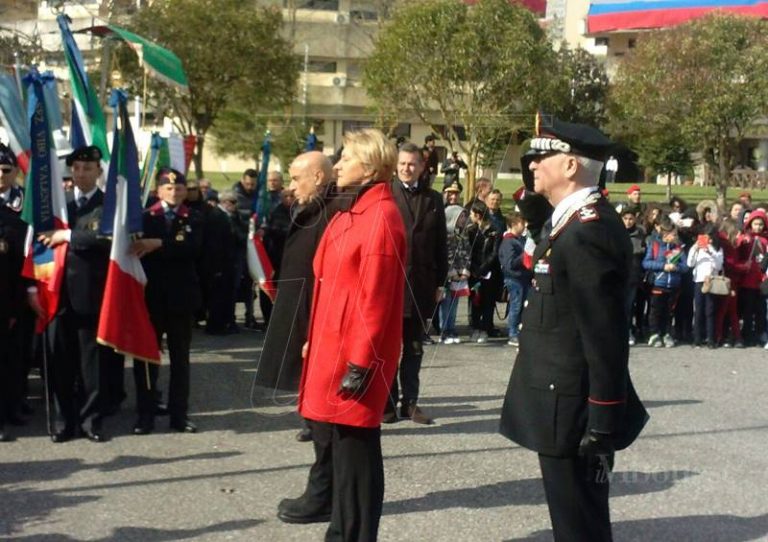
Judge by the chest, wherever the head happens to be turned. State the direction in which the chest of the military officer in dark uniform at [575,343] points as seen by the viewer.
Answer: to the viewer's left

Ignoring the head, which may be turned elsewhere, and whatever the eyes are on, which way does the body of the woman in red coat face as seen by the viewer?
to the viewer's left

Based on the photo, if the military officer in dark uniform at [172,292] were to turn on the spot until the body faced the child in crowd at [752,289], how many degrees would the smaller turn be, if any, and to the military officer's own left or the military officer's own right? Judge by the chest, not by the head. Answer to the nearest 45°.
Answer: approximately 135° to the military officer's own left

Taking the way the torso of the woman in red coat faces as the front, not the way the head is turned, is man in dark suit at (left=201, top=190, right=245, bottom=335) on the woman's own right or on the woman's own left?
on the woman's own right

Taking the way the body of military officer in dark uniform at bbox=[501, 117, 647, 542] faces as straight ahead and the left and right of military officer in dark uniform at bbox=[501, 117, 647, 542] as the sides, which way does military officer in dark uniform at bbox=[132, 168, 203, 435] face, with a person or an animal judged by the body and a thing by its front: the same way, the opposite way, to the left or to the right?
to the left

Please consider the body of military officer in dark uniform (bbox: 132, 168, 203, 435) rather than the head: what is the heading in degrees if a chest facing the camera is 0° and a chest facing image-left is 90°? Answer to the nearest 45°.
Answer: approximately 0°

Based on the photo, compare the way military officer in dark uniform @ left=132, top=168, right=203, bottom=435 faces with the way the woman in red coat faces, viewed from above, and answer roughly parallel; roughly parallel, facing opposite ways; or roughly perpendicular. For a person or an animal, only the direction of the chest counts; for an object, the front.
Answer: roughly perpendicular

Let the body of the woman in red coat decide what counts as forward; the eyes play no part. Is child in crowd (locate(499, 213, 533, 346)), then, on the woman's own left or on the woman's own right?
on the woman's own right

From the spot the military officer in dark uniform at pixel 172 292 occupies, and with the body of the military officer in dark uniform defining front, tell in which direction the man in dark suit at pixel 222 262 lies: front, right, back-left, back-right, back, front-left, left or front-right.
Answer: back

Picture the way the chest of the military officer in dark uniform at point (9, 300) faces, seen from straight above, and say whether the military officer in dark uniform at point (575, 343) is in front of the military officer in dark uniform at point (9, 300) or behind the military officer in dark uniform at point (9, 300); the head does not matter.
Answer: in front

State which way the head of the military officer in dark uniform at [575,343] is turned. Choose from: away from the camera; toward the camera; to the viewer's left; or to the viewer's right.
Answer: to the viewer's left

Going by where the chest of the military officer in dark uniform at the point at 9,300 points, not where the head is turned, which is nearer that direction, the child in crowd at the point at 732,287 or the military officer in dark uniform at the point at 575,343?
the military officer in dark uniform

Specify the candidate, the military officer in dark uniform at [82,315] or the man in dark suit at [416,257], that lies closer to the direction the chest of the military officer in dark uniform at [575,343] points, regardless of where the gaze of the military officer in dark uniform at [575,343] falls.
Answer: the military officer in dark uniform

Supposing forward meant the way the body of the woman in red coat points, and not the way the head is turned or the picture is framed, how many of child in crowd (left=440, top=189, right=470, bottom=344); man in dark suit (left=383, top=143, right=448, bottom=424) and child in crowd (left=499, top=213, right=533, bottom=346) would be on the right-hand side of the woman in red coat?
3
